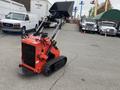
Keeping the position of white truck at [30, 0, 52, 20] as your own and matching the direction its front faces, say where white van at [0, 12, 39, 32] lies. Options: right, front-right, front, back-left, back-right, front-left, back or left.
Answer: front-right

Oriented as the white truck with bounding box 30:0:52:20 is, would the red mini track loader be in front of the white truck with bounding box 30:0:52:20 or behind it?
in front

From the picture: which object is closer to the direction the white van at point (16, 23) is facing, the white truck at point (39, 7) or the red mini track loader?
the red mini track loader

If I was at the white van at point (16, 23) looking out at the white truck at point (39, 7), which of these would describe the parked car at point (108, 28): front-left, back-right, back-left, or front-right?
front-right

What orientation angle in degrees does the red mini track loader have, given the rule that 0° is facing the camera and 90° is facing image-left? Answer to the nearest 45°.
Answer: approximately 225°

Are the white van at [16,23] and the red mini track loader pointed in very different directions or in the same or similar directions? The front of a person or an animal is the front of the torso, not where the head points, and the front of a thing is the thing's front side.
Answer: very different directions

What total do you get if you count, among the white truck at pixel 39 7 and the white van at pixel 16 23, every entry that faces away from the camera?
0

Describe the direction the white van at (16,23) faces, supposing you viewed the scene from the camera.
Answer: facing the viewer and to the left of the viewer

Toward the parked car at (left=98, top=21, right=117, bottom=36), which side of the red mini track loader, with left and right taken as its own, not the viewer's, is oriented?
front
